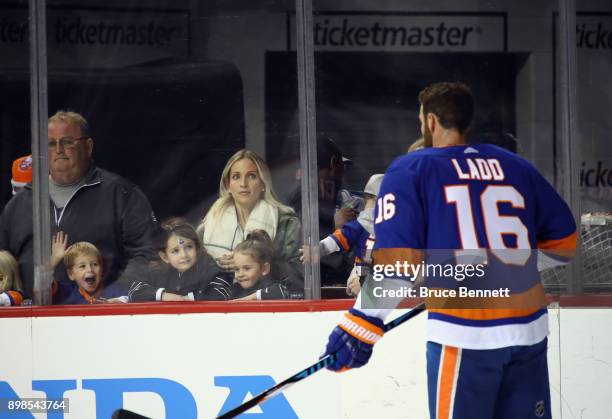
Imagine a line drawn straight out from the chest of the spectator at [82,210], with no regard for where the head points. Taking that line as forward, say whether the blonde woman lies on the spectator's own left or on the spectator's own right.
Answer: on the spectator's own left

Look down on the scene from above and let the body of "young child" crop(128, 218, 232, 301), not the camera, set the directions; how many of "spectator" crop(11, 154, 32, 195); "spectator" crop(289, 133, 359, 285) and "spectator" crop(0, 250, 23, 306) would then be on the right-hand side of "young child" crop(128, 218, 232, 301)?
2

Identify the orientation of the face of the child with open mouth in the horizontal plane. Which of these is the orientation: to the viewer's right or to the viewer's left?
to the viewer's right

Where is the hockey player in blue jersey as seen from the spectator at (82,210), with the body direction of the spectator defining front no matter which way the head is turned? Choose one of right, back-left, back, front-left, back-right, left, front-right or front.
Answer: left

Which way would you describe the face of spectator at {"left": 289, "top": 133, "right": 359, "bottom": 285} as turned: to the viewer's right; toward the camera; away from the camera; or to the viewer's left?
to the viewer's right

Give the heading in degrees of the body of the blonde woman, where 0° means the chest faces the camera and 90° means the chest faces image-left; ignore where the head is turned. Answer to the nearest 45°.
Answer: approximately 0°

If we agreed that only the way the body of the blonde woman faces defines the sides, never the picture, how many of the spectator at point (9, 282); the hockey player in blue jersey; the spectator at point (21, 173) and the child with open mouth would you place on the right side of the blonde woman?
3

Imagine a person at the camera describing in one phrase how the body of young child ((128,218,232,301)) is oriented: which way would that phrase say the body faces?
toward the camera

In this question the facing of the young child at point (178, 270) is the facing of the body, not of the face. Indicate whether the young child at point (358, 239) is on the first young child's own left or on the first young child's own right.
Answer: on the first young child's own left

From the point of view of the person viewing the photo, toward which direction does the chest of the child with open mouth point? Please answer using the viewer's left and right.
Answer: facing the viewer

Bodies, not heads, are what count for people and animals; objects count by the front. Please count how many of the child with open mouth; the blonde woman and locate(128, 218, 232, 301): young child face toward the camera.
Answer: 3

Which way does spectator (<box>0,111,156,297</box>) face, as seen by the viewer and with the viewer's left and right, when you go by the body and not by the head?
facing the viewer and to the left of the viewer

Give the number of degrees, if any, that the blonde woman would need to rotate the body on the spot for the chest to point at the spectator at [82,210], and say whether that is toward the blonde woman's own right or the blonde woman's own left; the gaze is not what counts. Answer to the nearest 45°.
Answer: approximately 90° to the blonde woman's own right

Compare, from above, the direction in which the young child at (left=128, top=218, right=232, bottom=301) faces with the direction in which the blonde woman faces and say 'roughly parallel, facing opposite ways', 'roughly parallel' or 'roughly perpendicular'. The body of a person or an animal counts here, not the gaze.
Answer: roughly parallel
